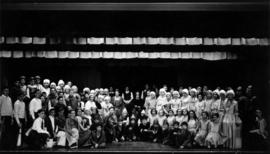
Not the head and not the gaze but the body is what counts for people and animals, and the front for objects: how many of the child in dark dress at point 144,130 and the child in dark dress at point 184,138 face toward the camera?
2

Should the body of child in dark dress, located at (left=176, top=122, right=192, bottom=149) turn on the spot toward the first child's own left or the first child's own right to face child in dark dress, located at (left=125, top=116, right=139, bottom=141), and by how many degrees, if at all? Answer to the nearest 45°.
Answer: approximately 135° to the first child's own right

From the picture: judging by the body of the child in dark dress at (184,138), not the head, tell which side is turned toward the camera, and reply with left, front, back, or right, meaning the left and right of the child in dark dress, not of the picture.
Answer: front

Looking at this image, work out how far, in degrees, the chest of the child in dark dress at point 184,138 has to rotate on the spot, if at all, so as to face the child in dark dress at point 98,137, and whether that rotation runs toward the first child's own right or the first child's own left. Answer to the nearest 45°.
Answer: approximately 90° to the first child's own right

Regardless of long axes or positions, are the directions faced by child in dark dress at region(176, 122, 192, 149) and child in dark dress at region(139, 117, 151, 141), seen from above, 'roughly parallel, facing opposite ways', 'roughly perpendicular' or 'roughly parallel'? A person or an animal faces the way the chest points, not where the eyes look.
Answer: roughly parallel

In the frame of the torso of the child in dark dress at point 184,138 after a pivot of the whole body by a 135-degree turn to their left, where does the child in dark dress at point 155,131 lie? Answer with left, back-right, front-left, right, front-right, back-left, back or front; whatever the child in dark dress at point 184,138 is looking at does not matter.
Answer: left
